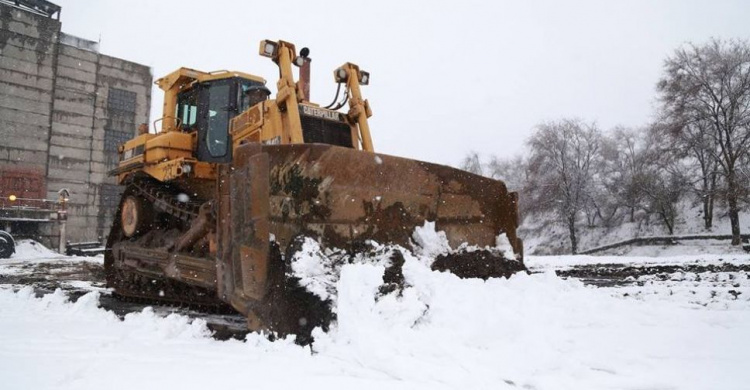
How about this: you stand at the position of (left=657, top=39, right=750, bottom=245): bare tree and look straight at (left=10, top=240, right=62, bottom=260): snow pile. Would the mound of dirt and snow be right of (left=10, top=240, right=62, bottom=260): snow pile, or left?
left

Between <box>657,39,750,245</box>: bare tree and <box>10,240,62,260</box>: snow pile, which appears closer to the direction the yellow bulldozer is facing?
the bare tree

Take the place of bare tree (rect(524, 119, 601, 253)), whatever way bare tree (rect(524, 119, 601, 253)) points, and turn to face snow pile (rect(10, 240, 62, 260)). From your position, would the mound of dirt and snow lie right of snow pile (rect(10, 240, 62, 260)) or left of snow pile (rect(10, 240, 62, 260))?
left

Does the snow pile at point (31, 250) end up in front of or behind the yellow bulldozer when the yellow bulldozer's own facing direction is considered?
behind

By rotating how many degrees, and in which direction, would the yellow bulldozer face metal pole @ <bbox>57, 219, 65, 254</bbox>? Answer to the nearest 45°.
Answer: approximately 180°

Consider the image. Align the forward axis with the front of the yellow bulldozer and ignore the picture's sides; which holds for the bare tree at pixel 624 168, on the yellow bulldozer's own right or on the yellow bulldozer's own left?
on the yellow bulldozer's own left

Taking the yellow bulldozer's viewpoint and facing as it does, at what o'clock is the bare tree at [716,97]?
The bare tree is roughly at 9 o'clock from the yellow bulldozer.

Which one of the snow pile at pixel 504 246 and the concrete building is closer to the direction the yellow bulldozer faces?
the snow pile

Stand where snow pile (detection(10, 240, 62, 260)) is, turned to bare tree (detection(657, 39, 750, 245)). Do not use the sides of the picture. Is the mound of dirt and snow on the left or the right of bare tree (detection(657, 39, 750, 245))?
right

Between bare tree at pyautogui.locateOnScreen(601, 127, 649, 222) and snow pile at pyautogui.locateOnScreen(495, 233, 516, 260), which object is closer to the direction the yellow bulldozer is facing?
the snow pile

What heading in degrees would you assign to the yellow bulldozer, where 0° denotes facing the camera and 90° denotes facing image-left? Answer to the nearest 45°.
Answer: approximately 315°

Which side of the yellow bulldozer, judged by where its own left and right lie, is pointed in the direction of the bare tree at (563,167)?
left

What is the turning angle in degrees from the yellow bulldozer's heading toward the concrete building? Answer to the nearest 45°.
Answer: approximately 180°
